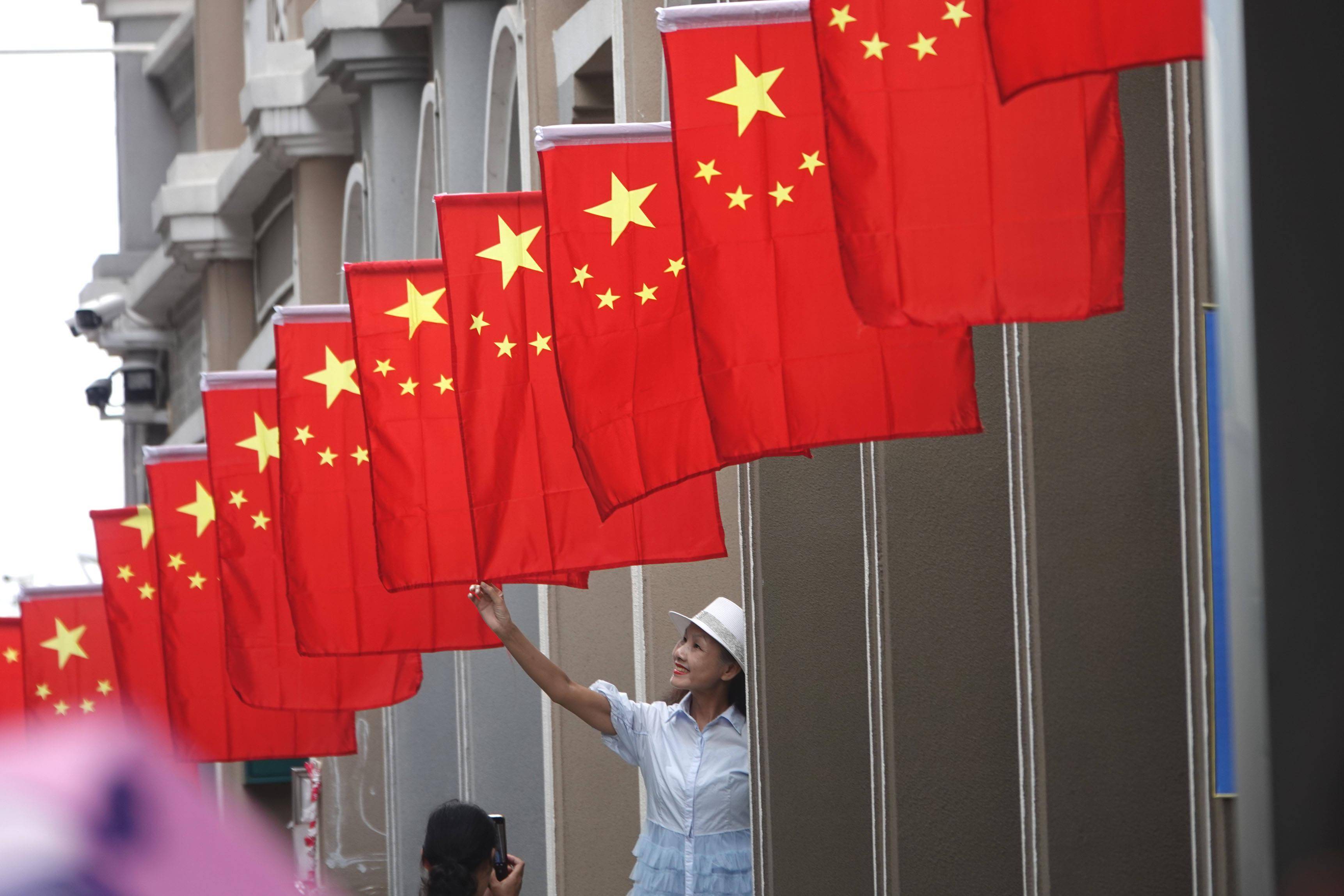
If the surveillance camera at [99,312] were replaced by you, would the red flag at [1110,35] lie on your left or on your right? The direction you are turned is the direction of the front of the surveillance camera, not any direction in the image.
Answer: on your left

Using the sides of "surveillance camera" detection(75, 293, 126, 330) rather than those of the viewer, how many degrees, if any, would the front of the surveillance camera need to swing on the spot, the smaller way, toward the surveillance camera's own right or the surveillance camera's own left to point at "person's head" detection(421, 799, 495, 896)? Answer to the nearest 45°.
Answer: approximately 45° to the surveillance camera's own left

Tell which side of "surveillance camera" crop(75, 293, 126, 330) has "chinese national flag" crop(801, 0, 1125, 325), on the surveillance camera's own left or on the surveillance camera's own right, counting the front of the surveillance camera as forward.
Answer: on the surveillance camera's own left

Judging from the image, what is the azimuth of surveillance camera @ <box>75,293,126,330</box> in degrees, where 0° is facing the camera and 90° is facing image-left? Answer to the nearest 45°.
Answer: approximately 45°

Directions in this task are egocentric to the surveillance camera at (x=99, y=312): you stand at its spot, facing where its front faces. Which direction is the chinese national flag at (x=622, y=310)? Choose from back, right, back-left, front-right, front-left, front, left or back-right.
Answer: front-left

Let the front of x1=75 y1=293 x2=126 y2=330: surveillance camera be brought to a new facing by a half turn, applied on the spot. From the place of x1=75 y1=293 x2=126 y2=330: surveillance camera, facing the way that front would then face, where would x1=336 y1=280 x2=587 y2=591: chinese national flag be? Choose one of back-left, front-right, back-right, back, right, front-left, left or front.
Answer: back-right

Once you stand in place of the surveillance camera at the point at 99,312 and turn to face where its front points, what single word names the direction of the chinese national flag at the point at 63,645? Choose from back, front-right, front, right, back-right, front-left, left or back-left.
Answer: front-left

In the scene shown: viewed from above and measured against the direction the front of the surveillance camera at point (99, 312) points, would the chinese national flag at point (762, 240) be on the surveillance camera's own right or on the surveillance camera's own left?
on the surveillance camera's own left

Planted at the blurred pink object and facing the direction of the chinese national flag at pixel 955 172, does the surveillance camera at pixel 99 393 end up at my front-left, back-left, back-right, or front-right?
front-left
